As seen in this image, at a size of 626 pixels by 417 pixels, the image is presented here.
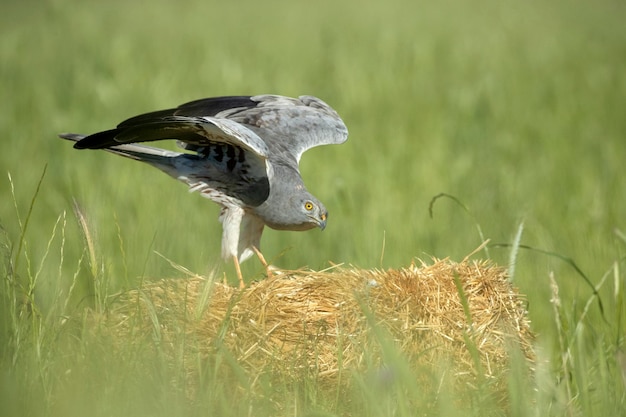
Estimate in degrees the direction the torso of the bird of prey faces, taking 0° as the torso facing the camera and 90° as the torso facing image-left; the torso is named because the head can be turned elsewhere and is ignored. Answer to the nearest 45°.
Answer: approximately 270°
